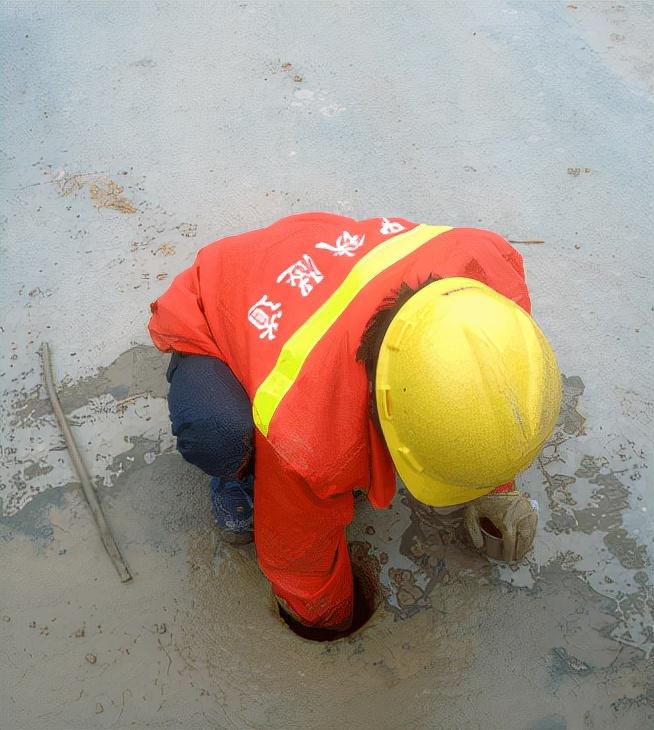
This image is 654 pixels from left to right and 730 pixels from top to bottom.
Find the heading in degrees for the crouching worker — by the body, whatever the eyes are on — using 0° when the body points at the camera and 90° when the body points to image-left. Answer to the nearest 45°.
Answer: approximately 315°

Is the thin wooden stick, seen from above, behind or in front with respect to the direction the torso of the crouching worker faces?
behind
